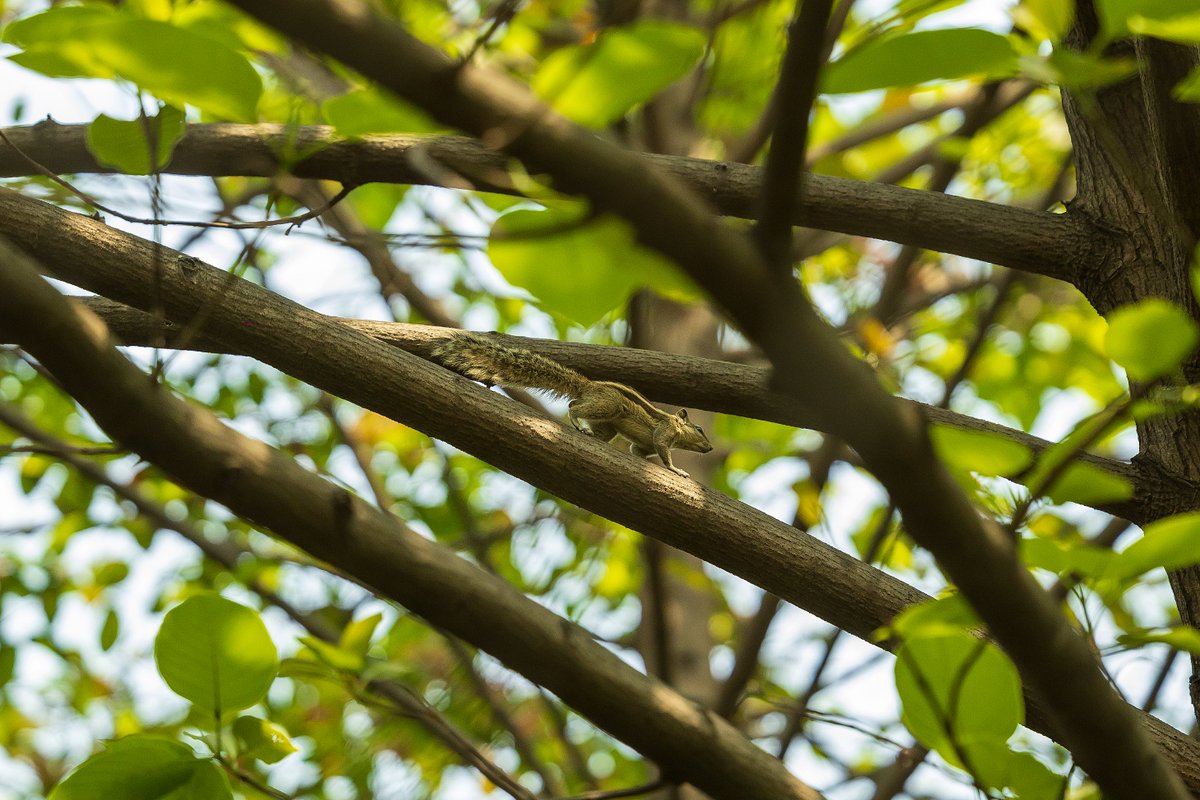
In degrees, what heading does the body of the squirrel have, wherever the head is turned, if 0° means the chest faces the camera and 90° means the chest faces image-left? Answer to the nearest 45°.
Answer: approximately 270°

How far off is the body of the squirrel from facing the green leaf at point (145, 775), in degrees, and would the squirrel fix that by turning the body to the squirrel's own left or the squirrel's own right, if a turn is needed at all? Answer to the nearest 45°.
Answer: approximately 90° to the squirrel's own right

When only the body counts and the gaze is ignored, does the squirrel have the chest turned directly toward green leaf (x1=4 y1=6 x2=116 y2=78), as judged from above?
no

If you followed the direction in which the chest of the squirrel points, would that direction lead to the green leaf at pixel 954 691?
no

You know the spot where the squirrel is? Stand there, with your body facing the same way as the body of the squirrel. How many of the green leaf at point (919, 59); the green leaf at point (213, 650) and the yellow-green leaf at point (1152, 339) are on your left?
0

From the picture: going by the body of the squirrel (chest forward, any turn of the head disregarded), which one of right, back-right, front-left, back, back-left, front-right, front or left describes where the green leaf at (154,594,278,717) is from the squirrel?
right
